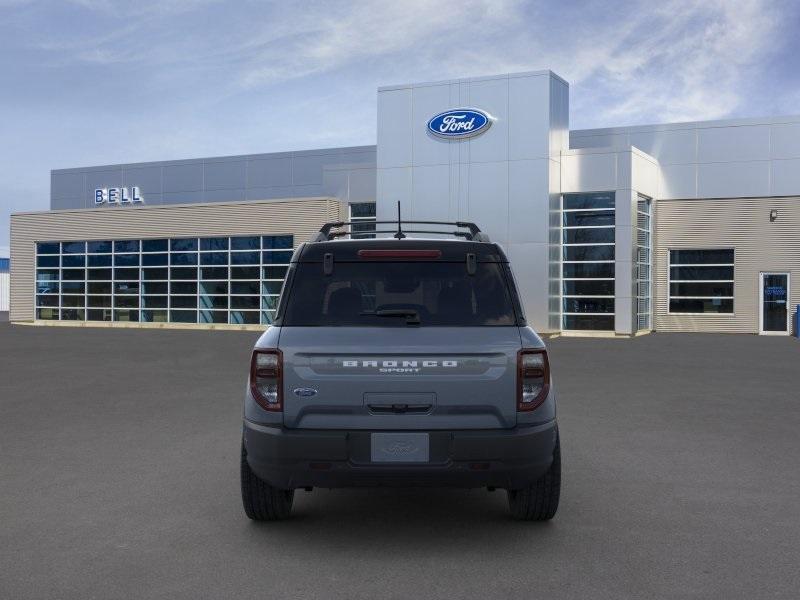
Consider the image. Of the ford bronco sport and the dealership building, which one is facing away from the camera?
the ford bronco sport

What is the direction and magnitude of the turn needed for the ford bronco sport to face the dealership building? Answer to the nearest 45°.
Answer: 0° — it already faces it

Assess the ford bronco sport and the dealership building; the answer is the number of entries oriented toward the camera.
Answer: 1

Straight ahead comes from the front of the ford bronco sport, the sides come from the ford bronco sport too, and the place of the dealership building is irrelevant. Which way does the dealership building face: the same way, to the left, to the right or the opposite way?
the opposite way

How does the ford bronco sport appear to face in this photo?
away from the camera

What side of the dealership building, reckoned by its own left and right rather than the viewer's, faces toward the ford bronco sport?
front

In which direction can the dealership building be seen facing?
toward the camera
